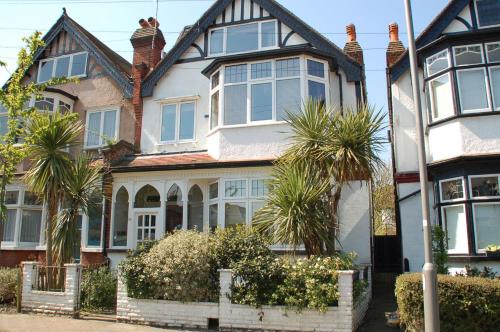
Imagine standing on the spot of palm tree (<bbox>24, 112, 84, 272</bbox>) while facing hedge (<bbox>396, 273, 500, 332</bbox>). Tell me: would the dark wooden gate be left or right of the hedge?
left

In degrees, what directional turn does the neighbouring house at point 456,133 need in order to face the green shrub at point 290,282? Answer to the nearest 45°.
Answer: approximately 45° to its right

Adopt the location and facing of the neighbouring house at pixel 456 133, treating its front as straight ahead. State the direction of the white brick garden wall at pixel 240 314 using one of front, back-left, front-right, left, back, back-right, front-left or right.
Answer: front-right

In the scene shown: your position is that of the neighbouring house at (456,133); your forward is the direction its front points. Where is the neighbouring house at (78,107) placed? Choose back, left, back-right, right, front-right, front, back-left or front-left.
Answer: right

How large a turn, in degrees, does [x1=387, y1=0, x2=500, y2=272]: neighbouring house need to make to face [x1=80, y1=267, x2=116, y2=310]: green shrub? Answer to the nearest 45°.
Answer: approximately 90° to its right

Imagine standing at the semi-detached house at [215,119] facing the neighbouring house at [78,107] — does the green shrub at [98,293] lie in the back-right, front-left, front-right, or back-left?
front-left

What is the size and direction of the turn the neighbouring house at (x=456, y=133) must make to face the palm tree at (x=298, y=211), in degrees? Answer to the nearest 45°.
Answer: approximately 45° to its right

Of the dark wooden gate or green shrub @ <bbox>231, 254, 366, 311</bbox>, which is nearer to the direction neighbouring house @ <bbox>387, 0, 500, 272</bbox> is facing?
the green shrub

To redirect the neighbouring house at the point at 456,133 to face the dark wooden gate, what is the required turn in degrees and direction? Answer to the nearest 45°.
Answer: approximately 135° to its right

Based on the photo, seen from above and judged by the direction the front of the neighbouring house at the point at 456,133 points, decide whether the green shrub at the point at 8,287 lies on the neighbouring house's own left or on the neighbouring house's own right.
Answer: on the neighbouring house's own right

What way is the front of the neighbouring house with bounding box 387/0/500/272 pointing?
toward the camera

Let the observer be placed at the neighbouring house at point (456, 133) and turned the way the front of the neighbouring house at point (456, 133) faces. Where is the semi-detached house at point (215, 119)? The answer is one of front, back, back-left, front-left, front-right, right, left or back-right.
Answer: right

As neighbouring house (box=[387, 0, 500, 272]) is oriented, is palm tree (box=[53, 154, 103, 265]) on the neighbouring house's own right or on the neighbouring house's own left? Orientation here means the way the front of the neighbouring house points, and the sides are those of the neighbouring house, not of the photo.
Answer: on the neighbouring house's own right
